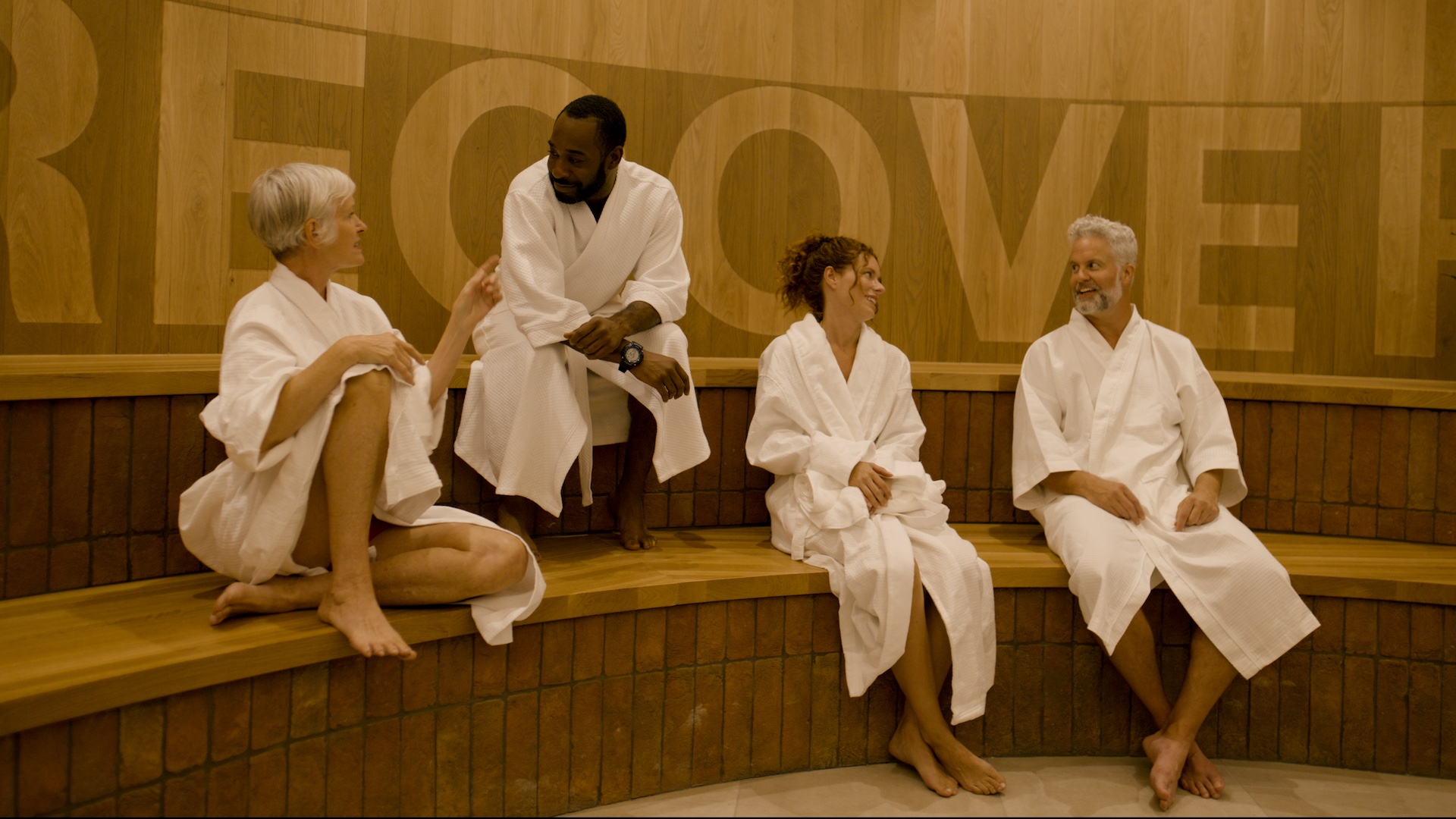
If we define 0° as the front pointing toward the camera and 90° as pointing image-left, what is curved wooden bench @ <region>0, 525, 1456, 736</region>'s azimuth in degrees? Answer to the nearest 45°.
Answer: approximately 0°

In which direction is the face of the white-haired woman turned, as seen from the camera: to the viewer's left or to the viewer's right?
to the viewer's right

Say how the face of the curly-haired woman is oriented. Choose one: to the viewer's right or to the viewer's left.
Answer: to the viewer's right

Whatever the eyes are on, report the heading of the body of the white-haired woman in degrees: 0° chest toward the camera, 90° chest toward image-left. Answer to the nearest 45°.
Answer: approximately 315°

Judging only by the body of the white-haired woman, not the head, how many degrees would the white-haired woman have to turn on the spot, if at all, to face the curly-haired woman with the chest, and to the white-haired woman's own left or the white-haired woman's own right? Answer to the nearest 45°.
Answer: approximately 45° to the white-haired woman's own left
